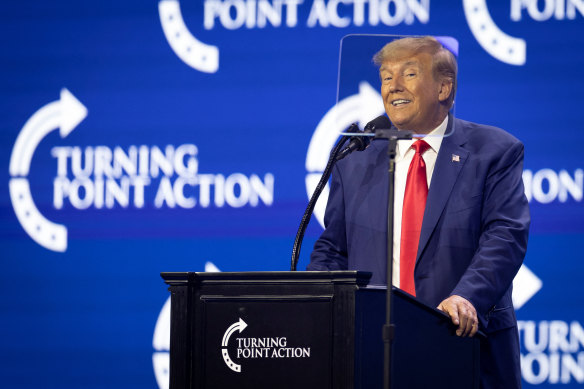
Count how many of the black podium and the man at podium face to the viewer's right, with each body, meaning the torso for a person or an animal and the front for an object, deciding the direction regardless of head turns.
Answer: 0

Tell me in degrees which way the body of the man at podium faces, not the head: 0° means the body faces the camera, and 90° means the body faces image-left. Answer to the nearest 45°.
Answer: approximately 45°

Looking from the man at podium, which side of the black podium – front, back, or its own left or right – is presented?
back

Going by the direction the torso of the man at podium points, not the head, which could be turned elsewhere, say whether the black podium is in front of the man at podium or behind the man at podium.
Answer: in front
